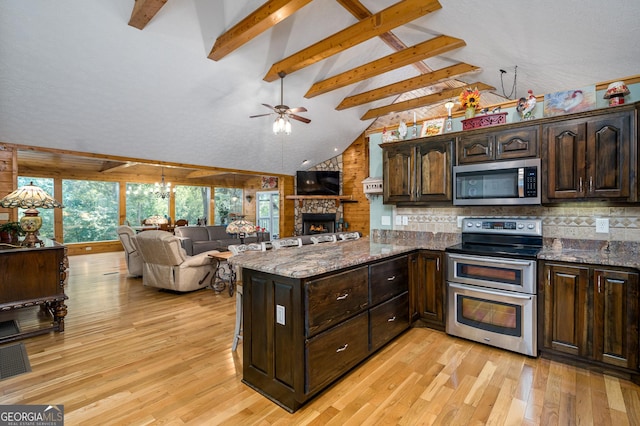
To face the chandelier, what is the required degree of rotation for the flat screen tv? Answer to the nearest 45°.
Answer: approximately 90° to its right

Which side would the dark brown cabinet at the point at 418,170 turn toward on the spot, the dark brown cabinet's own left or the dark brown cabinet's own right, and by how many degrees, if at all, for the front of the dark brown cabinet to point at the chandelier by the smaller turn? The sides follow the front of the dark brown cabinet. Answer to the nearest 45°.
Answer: approximately 90° to the dark brown cabinet's own right

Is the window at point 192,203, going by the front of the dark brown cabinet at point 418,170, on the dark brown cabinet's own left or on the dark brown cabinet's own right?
on the dark brown cabinet's own right

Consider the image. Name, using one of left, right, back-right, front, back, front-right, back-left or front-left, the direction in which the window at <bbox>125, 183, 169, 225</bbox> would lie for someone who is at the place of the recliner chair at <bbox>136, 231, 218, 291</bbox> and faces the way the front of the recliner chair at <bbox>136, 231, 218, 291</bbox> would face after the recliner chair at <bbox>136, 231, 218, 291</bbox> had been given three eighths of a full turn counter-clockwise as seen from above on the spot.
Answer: right

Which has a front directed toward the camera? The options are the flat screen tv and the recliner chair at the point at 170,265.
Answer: the flat screen tv

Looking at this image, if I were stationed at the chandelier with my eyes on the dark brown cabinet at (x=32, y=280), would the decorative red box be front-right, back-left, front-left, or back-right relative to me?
front-left

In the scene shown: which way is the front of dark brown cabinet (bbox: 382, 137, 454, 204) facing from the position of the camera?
facing the viewer and to the left of the viewer

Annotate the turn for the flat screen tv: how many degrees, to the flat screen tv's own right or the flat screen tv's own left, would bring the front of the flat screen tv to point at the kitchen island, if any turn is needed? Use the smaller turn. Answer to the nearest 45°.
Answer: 0° — it already faces it

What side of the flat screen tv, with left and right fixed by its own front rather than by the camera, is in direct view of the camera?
front

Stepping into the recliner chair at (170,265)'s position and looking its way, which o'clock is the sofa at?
The sofa is roughly at 11 o'clock from the recliner chair.

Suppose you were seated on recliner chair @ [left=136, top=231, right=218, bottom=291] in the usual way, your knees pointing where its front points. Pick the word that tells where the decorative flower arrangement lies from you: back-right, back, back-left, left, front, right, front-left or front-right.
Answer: right

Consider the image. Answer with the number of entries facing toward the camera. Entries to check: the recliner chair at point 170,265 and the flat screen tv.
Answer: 1

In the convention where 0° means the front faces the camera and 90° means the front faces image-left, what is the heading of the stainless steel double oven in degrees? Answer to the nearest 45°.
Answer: approximately 45°

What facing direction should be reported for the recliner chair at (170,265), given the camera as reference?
facing away from the viewer and to the right of the viewer

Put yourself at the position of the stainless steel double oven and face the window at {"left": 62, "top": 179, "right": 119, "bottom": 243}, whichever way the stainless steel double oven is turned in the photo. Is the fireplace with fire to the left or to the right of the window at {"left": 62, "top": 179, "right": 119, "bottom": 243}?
right

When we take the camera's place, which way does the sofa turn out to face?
facing the viewer and to the right of the viewer

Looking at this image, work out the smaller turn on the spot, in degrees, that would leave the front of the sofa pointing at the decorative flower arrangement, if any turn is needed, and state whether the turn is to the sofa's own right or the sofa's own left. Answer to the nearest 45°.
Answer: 0° — it already faces it

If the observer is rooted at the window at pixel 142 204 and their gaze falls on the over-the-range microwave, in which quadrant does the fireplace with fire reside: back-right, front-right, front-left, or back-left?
front-left

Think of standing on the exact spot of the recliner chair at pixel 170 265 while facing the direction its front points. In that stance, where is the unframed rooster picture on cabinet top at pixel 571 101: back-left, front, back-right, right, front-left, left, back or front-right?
right
